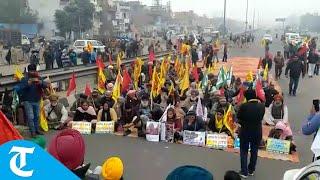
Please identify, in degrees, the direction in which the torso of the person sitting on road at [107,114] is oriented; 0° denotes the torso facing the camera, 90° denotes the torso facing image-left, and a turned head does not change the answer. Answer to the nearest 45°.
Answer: approximately 0°

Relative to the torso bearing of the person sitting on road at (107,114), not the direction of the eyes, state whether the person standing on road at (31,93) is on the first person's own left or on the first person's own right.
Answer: on the first person's own right

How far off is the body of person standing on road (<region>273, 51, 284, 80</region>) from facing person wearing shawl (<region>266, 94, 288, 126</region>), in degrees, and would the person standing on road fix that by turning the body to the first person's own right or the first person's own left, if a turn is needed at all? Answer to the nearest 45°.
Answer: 0° — they already face them

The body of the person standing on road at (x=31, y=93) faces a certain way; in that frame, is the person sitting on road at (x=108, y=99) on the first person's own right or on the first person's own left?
on the first person's own left

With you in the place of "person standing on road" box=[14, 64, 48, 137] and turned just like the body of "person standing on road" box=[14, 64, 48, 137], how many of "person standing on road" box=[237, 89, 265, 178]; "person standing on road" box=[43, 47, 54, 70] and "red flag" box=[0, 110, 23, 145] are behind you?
1

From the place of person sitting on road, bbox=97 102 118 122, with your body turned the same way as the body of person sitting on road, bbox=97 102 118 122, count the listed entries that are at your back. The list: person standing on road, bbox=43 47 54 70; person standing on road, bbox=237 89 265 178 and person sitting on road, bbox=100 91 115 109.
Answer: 2

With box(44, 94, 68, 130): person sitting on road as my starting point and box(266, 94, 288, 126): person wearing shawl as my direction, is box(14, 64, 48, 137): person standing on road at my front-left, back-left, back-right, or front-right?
back-right

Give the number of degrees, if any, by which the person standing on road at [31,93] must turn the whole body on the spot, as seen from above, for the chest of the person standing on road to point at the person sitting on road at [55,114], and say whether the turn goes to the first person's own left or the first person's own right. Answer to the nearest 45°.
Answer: approximately 135° to the first person's own left

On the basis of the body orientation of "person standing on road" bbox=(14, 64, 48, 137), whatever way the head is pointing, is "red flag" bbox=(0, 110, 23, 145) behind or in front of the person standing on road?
in front

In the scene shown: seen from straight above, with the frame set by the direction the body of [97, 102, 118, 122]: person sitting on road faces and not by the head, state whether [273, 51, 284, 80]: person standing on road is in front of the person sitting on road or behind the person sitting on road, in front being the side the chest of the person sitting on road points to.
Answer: behind

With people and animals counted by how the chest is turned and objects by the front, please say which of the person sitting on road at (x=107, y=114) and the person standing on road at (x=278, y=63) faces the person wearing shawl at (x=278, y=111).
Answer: the person standing on road

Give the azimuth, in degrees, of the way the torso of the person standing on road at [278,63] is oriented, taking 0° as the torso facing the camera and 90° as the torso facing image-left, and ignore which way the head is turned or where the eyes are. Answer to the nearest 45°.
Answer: approximately 0°

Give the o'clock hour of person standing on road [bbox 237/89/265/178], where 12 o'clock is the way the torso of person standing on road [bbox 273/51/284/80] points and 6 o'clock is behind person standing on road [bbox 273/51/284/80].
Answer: person standing on road [bbox 237/89/265/178] is roughly at 12 o'clock from person standing on road [bbox 273/51/284/80].

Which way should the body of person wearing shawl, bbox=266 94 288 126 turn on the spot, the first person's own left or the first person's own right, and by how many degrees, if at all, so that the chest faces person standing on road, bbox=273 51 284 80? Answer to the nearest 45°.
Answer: approximately 180°

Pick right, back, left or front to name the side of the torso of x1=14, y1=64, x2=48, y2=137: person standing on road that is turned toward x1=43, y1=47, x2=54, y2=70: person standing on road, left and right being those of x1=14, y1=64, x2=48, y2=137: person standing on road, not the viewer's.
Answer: back
